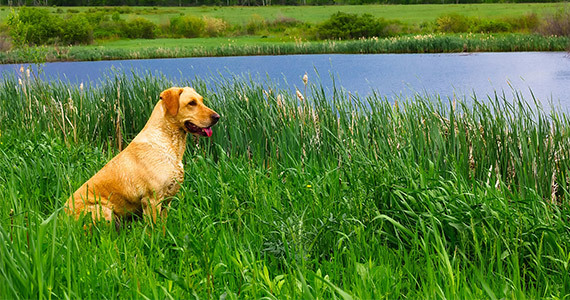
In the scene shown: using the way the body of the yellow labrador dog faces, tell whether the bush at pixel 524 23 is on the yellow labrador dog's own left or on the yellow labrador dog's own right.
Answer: on the yellow labrador dog's own left

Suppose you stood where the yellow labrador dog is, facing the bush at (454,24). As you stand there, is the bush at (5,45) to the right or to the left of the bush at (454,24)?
left

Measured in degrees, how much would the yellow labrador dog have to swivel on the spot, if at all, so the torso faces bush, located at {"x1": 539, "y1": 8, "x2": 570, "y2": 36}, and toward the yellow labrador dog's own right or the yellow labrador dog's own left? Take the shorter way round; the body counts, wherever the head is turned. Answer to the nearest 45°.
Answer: approximately 45° to the yellow labrador dog's own left

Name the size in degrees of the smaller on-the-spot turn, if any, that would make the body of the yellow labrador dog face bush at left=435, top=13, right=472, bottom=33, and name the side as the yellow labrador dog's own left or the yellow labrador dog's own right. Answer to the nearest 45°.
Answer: approximately 45° to the yellow labrador dog's own left

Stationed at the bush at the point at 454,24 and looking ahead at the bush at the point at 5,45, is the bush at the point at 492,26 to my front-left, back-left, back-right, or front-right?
back-left

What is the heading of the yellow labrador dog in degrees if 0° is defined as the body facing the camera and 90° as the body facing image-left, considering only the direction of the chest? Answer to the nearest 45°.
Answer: approximately 270°

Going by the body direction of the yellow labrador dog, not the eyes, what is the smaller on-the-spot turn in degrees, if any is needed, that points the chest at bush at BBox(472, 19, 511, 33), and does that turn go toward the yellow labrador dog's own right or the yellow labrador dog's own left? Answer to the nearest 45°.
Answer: approximately 45° to the yellow labrador dog's own left

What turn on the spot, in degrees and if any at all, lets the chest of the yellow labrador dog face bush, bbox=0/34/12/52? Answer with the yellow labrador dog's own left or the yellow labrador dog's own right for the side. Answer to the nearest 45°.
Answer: approximately 90° to the yellow labrador dog's own left
